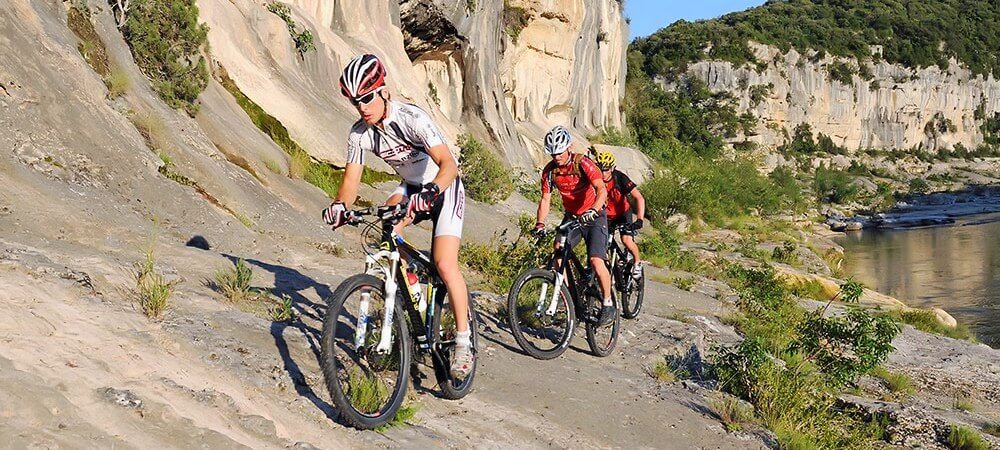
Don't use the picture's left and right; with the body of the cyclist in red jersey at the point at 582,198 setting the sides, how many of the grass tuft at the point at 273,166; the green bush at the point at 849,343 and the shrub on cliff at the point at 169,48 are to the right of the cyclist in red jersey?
2

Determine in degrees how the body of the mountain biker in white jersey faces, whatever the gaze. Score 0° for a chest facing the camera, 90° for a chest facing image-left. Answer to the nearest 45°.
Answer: approximately 45°

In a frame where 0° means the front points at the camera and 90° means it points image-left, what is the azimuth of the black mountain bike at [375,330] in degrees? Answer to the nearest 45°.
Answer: approximately 45°

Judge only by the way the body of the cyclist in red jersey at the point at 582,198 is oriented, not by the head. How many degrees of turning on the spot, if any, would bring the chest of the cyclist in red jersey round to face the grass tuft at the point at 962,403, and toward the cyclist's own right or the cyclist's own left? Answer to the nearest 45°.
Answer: approximately 135° to the cyclist's own left

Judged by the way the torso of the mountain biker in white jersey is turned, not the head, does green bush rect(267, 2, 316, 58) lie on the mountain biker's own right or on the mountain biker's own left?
on the mountain biker's own right

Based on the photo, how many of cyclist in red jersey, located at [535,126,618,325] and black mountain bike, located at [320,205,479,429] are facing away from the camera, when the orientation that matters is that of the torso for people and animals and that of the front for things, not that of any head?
0

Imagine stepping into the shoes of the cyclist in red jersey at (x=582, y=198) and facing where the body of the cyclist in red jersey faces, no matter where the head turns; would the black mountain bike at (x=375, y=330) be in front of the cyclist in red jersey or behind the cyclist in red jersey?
in front

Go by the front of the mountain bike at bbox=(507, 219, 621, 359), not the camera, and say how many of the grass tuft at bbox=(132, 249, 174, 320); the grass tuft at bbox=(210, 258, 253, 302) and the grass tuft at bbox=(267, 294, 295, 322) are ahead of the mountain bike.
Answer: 3

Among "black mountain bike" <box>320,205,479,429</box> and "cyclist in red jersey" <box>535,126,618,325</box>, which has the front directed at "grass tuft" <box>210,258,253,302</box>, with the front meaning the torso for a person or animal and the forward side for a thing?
the cyclist in red jersey

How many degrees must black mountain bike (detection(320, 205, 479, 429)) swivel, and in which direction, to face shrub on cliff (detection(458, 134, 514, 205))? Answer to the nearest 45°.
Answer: approximately 135° to its right

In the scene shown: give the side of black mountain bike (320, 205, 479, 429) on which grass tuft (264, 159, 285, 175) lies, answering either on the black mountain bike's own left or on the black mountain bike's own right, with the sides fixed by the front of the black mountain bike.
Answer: on the black mountain bike's own right

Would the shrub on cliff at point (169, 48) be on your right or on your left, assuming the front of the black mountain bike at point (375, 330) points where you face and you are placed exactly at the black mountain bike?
on your right

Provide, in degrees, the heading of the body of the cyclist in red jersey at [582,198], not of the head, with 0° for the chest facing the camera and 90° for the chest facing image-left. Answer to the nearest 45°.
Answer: approximately 45°
